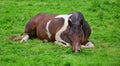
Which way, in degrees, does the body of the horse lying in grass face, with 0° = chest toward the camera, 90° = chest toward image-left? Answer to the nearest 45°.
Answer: approximately 315°
